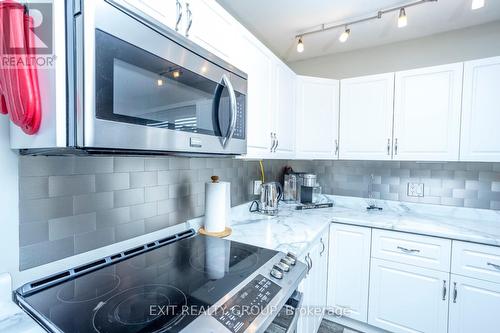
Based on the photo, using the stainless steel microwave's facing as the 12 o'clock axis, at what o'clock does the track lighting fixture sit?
The track lighting fixture is roughly at 10 o'clock from the stainless steel microwave.

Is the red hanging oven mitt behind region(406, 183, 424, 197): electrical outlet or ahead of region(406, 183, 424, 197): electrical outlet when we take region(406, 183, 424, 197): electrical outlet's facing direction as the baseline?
ahead

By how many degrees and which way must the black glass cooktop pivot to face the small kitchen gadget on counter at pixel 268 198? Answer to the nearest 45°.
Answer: approximately 90° to its left

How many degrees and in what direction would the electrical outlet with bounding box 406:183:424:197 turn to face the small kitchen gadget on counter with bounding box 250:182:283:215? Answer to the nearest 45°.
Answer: approximately 45° to its right

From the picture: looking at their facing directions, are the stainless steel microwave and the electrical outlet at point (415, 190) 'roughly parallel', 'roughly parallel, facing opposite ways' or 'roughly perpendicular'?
roughly perpendicular

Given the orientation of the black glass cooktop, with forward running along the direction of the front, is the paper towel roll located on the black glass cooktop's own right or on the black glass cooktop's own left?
on the black glass cooktop's own left

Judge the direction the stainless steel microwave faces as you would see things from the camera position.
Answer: facing the viewer and to the right of the viewer

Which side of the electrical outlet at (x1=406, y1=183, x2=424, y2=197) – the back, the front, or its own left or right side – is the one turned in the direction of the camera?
front

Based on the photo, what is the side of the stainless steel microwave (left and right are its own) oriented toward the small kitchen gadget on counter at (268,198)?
left
